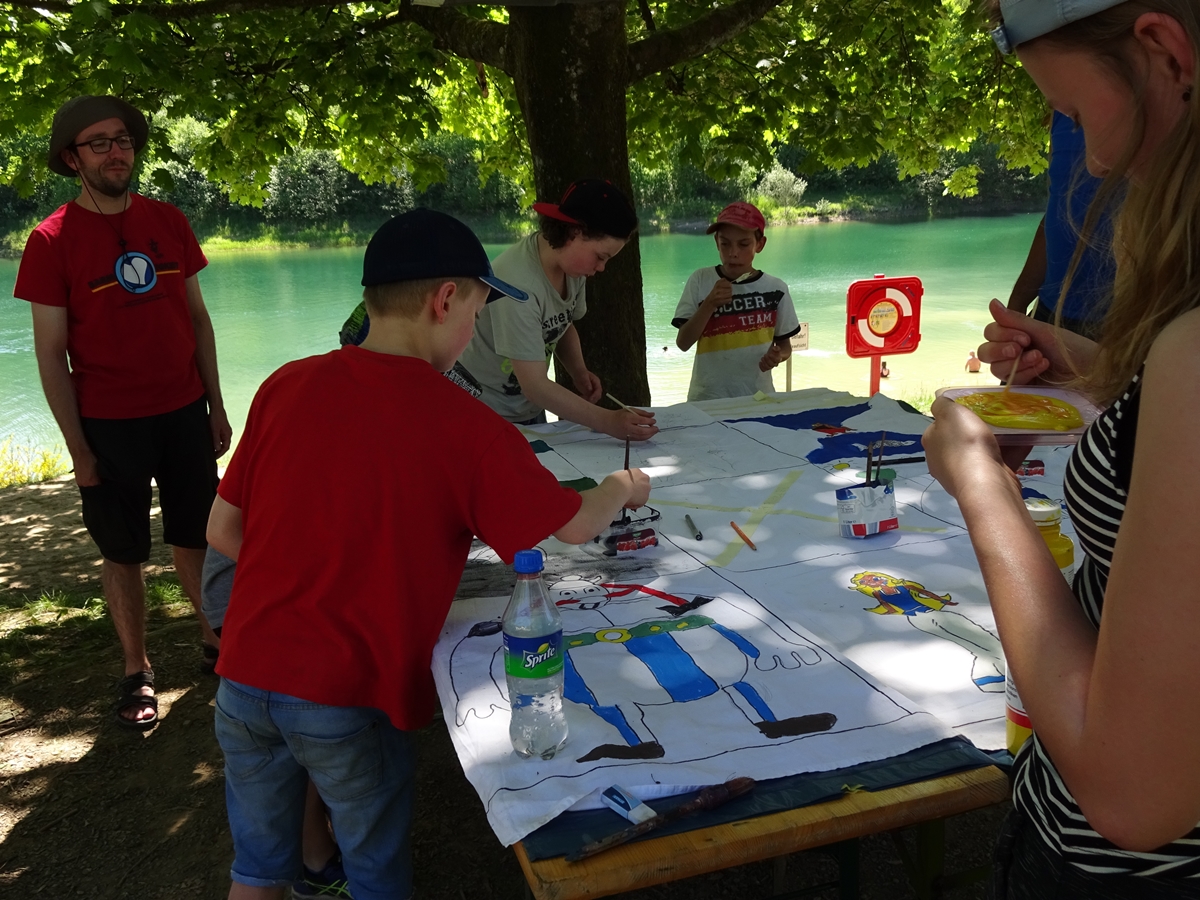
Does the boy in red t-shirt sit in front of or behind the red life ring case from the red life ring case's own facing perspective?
in front

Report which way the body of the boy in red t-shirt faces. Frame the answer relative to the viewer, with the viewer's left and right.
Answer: facing away from the viewer and to the right of the viewer

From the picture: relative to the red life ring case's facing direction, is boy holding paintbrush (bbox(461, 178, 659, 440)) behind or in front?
in front

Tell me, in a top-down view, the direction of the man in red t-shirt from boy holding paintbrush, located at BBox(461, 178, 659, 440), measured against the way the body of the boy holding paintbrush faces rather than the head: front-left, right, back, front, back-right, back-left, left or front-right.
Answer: back-right

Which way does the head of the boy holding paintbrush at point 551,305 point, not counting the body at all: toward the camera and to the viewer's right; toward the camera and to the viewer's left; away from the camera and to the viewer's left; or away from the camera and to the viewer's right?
toward the camera and to the viewer's right

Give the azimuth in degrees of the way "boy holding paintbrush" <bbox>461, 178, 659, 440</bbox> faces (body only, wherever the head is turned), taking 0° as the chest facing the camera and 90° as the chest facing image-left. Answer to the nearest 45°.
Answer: approximately 315°

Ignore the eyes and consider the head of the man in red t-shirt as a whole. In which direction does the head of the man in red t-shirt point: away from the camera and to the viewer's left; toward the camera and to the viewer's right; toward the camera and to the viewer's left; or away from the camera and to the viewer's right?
toward the camera and to the viewer's right

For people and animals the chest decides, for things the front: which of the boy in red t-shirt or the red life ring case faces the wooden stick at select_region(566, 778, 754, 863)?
the red life ring case

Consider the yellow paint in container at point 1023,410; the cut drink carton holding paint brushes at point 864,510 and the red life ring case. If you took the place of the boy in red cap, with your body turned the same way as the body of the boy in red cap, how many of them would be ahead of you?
2

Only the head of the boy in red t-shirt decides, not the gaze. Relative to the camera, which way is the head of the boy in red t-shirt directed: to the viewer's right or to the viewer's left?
to the viewer's right

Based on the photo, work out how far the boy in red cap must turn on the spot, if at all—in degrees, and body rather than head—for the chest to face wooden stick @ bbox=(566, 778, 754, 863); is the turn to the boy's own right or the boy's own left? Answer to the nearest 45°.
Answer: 0° — they already face it

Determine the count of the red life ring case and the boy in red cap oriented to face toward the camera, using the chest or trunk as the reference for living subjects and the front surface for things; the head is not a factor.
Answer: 2

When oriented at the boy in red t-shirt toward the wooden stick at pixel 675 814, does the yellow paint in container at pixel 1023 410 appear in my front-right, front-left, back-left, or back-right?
front-left

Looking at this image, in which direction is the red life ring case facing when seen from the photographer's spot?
facing the viewer

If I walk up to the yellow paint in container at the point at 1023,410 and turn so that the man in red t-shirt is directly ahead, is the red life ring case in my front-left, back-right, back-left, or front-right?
front-right

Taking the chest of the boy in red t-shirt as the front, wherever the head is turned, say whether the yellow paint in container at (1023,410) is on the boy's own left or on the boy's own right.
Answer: on the boy's own right

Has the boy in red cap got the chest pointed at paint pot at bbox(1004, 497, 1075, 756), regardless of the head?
yes

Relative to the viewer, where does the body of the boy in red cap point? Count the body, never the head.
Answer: toward the camera
